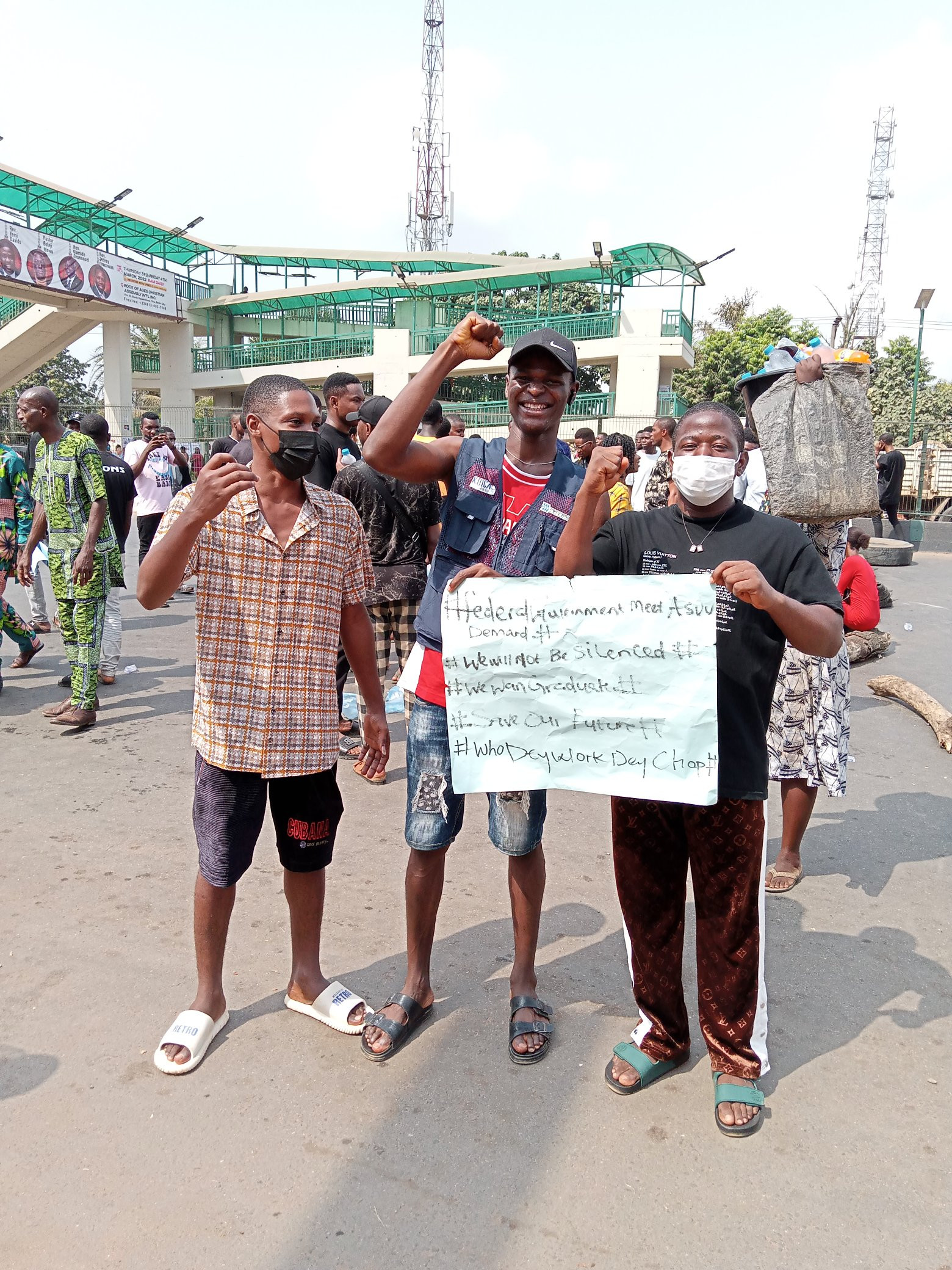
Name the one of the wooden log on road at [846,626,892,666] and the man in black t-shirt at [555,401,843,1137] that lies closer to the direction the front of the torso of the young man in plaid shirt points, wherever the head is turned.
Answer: the man in black t-shirt

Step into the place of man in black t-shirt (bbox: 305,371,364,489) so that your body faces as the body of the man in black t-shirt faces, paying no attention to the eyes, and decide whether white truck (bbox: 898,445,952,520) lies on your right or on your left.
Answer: on your left

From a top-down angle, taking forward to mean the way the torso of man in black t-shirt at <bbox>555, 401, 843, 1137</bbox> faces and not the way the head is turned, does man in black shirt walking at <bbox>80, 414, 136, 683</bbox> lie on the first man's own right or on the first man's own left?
on the first man's own right

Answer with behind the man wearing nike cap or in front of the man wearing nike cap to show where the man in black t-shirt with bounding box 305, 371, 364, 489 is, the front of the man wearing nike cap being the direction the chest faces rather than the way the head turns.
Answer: behind

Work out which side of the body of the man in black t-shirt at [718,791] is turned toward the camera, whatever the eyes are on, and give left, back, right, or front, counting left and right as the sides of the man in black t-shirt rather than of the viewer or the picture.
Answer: front

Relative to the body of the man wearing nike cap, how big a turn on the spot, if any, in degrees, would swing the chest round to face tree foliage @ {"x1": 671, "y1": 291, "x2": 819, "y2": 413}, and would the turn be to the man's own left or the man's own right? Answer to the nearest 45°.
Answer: approximately 180°

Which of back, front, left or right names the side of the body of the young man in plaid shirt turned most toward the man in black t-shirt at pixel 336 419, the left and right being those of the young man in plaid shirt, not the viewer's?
back

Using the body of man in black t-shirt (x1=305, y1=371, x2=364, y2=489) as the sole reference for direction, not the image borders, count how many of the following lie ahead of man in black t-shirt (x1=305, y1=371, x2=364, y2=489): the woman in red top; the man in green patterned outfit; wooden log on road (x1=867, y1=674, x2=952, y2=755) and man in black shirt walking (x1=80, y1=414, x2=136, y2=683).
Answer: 2
